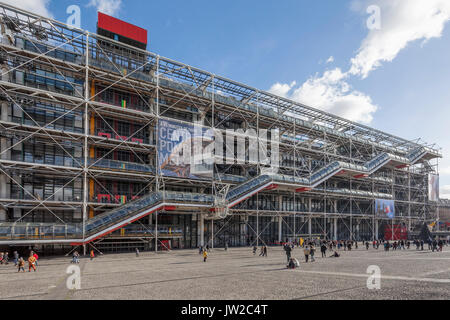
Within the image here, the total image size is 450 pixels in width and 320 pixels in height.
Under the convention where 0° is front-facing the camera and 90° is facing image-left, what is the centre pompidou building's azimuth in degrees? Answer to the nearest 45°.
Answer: approximately 315°

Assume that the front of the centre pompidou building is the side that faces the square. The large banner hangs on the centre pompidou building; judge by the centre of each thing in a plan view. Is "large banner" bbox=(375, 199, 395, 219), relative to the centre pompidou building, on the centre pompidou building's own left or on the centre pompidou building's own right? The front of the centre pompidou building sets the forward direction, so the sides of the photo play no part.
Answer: on the centre pompidou building's own left
